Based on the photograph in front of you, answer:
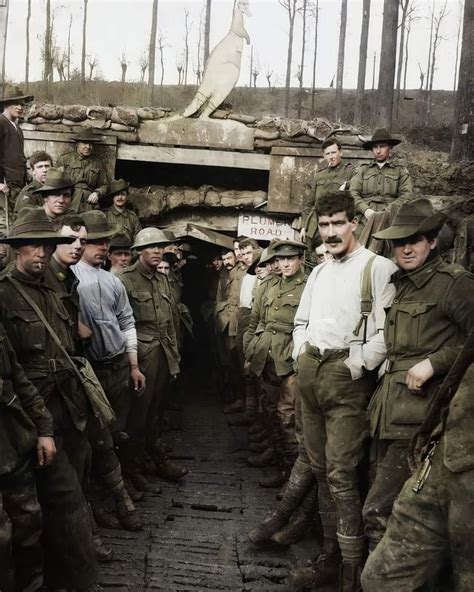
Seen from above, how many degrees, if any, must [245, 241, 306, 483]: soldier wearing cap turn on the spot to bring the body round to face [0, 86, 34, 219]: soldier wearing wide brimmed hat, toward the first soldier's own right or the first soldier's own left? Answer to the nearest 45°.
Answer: approximately 90° to the first soldier's own right

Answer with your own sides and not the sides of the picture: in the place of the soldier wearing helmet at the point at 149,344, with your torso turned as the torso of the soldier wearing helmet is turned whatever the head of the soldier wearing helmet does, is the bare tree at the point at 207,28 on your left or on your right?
on your left

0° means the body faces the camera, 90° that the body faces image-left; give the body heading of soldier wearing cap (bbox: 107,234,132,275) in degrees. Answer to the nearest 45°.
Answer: approximately 315°

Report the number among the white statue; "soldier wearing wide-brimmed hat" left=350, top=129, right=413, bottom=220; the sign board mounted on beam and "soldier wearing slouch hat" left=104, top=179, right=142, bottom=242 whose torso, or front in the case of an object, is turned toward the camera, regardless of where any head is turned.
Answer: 3

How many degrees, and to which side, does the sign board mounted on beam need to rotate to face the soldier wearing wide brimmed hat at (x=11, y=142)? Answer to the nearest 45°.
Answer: approximately 45° to its right

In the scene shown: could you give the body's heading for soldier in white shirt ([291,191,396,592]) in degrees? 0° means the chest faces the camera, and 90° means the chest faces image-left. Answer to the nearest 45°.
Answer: approximately 45°

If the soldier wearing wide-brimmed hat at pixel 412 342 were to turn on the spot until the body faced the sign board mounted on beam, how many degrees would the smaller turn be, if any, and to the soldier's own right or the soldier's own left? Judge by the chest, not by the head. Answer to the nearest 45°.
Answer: approximately 135° to the soldier's own right

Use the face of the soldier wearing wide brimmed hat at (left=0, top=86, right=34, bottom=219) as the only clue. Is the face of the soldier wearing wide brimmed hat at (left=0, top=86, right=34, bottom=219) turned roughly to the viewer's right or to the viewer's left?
to the viewer's right

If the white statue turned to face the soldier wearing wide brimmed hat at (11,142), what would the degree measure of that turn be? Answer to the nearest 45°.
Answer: approximately 135° to its right

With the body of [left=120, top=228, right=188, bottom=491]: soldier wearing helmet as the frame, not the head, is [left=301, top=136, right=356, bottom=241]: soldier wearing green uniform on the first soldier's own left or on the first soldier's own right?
on the first soldier's own left
